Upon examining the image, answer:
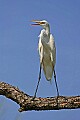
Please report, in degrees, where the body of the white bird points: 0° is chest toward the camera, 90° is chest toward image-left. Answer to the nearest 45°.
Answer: approximately 0°
